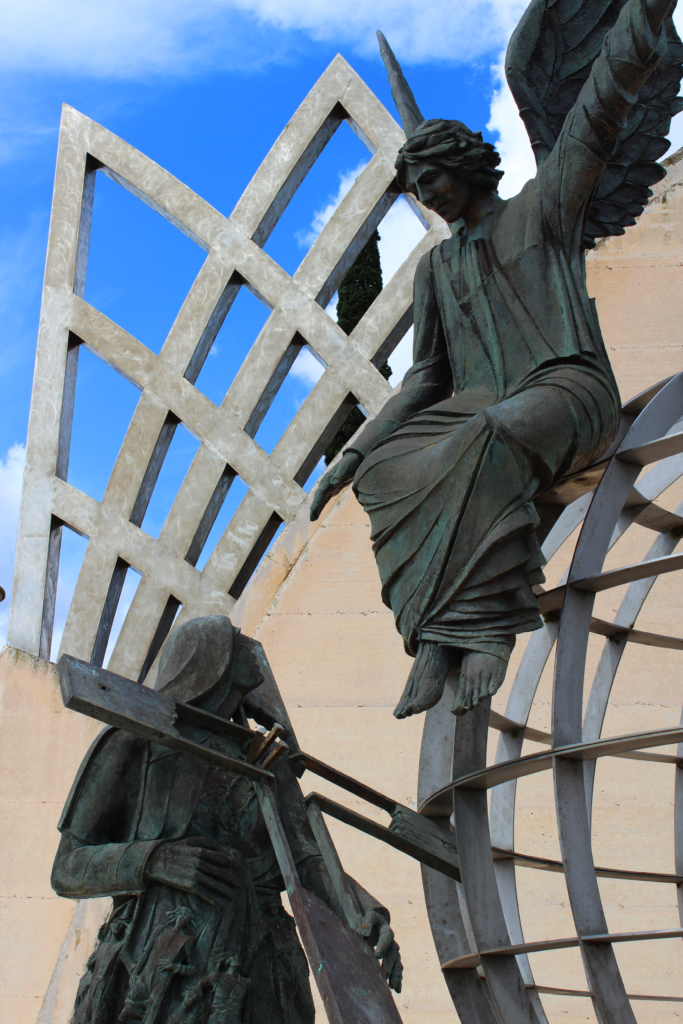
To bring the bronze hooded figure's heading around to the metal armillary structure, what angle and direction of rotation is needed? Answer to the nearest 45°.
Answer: approximately 45° to its left

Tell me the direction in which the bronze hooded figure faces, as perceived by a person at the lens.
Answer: facing the viewer and to the right of the viewer

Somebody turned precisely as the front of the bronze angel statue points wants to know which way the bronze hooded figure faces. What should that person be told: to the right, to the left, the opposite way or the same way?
to the left

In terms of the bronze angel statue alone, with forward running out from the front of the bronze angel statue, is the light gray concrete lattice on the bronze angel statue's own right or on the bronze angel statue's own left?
on the bronze angel statue's own right

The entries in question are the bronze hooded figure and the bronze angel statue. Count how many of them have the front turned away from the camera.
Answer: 0

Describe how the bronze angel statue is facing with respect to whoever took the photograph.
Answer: facing the viewer and to the left of the viewer
